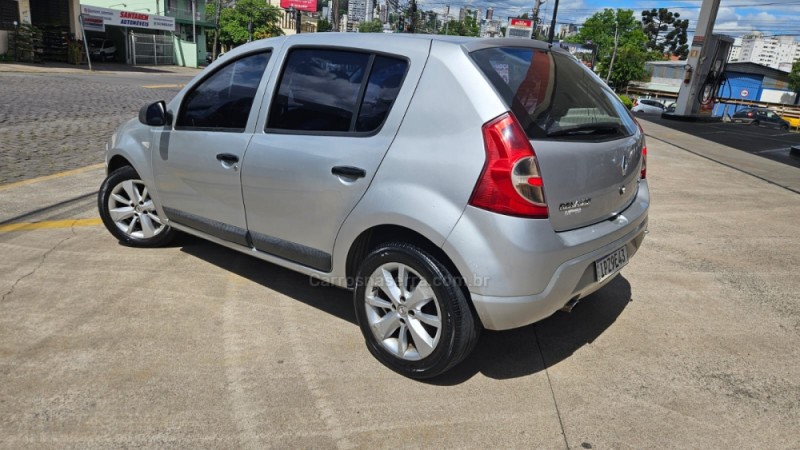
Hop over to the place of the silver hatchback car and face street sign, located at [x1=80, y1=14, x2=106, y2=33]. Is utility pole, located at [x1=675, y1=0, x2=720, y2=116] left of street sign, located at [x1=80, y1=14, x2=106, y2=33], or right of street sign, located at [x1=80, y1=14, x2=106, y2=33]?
right

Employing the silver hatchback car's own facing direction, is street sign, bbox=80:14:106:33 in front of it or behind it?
in front

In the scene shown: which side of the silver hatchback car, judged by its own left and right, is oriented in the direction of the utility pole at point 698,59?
right

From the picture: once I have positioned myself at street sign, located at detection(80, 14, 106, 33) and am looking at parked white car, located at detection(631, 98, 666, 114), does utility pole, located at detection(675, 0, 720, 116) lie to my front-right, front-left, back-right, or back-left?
front-right

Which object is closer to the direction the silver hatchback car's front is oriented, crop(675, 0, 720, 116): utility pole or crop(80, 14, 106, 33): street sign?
the street sign

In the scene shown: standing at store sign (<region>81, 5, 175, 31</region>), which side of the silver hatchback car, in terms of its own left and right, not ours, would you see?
front

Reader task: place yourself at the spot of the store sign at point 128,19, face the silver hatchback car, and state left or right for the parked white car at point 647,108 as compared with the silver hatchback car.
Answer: left

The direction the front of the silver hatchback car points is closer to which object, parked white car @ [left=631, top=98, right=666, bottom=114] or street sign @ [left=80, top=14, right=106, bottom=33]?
the street sign

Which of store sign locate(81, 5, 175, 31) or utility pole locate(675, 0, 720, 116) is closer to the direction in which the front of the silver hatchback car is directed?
the store sign

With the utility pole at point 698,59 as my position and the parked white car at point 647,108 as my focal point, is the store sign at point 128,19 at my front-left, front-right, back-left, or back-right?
front-left

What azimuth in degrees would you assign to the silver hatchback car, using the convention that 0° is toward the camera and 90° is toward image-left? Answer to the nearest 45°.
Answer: approximately 135°
